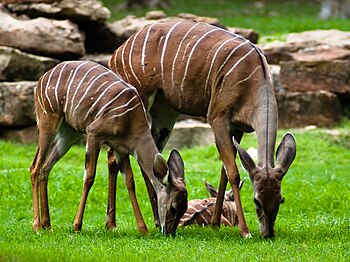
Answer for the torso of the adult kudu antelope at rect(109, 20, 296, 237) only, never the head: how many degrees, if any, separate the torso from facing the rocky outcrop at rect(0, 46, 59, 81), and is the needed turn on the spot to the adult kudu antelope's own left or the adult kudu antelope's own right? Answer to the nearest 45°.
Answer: approximately 180°

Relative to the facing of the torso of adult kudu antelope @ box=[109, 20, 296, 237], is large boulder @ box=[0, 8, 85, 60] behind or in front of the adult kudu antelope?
behind

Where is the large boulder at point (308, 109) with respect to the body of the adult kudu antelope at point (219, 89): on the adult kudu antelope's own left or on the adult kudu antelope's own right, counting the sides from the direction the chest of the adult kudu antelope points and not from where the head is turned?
on the adult kudu antelope's own left

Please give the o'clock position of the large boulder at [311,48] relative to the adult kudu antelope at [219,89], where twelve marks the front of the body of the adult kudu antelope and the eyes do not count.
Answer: The large boulder is roughly at 8 o'clock from the adult kudu antelope.

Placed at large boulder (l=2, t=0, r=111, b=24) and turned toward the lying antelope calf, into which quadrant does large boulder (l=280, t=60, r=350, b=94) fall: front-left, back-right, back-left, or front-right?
front-left

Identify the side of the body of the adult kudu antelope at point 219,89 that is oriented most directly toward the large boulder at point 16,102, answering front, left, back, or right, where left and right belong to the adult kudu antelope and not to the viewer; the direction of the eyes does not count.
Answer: back
